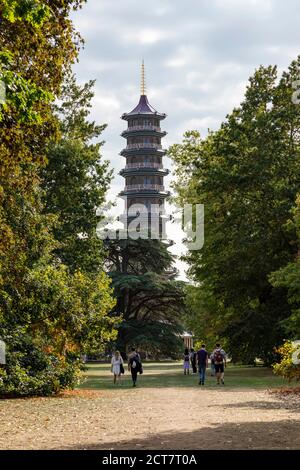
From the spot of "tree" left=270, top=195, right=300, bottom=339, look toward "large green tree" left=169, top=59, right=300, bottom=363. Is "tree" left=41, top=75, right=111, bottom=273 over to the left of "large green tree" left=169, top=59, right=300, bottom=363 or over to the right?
left

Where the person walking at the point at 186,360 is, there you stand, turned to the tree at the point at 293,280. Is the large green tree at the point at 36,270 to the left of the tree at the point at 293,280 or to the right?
right

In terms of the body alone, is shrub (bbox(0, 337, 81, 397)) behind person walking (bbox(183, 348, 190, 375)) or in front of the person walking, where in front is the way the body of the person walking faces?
behind

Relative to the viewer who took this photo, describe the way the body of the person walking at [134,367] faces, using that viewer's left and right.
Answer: facing away from the viewer

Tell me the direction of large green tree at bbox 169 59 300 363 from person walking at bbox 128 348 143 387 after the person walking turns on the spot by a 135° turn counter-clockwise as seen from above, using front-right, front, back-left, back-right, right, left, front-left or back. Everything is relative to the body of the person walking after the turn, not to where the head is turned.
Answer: back

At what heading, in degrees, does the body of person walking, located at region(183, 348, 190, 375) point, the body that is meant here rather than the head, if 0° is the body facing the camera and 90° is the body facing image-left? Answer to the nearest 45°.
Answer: approximately 180°

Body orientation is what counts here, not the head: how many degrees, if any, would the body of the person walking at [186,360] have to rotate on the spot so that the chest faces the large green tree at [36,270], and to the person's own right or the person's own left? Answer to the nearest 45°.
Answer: approximately 180°

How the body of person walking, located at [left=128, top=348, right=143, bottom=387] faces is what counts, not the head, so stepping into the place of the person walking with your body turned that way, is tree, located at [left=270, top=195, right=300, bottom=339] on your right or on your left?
on your right

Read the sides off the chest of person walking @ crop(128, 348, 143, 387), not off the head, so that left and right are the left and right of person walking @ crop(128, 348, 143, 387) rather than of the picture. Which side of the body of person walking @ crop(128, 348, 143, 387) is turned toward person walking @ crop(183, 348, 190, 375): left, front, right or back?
front

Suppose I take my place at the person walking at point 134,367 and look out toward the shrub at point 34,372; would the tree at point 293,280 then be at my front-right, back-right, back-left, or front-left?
back-left

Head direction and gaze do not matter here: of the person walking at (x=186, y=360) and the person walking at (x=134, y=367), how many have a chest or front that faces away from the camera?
2

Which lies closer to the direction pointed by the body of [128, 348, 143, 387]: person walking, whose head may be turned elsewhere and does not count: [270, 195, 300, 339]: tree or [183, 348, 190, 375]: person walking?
the person walking
